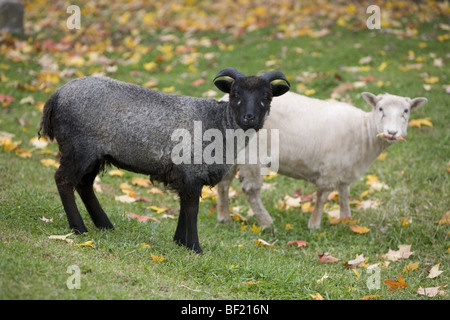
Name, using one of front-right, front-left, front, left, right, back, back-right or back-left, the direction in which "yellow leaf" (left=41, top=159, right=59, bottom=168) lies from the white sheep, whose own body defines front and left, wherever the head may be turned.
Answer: back

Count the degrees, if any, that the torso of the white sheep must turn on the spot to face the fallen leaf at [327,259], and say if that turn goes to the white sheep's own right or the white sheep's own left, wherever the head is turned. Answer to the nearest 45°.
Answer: approximately 90° to the white sheep's own right

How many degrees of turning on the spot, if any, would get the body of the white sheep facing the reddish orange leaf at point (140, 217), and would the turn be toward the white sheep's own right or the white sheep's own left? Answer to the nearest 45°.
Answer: approximately 135° to the white sheep's own right

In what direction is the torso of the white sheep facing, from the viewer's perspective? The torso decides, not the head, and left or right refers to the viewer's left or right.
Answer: facing to the right of the viewer

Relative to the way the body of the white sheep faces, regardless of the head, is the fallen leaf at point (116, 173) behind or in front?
behind

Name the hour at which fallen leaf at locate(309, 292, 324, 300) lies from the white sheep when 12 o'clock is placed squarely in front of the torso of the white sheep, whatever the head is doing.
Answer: The fallen leaf is roughly at 3 o'clock from the white sheep.

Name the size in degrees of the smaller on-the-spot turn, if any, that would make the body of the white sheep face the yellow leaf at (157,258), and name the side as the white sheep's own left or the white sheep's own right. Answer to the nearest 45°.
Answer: approximately 135° to the white sheep's own right

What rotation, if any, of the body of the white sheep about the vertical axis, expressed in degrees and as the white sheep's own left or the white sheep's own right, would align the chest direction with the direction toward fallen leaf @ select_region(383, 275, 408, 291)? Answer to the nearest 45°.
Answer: approximately 90° to the white sheep's own right

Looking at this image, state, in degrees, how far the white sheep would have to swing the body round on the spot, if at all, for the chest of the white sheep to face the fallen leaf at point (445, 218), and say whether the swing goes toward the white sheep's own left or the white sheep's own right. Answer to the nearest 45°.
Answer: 0° — it already faces it
